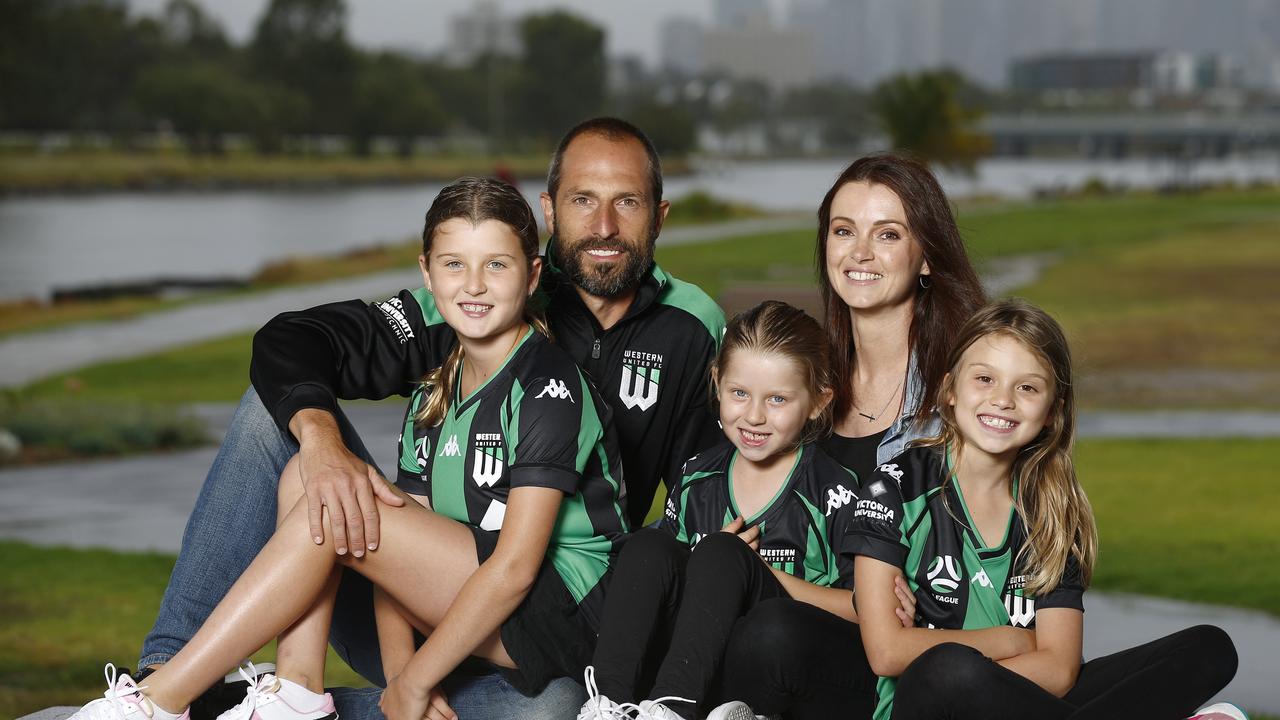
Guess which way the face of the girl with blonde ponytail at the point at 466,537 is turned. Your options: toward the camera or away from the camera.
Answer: toward the camera

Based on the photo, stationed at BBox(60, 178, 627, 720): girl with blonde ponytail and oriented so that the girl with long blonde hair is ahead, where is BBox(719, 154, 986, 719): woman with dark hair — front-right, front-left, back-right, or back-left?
front-left

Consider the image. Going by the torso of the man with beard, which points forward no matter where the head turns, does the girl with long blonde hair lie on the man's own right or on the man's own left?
on the man's own left

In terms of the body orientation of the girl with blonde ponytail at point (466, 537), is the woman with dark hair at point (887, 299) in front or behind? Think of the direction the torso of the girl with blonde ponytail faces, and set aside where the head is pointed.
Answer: behind

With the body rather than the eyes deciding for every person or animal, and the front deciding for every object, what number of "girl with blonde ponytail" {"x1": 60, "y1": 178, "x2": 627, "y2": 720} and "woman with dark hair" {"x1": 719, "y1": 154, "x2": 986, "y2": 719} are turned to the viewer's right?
0

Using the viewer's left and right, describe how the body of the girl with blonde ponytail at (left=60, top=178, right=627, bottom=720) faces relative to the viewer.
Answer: facing the viewer and to the left of the viewer

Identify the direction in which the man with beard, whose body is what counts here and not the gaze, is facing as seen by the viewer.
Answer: toward the camera

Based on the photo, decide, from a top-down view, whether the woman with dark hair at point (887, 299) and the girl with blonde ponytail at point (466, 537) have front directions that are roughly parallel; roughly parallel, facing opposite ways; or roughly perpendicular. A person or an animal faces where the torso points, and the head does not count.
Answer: roughly parallel

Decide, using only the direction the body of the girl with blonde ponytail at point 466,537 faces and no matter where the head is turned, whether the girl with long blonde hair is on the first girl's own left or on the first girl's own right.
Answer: on the first girl's own left

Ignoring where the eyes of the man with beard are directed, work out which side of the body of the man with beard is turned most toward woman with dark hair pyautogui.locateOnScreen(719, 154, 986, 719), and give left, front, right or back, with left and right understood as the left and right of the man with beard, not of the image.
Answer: left

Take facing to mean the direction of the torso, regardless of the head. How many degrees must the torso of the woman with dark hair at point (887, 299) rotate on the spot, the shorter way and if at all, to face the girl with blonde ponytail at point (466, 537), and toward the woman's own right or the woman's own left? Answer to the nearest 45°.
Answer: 0° — they already face them

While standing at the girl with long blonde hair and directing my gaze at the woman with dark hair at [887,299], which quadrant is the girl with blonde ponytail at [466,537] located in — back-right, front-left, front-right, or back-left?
front-left

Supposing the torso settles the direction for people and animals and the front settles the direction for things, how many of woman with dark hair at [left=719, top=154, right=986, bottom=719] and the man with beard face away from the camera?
0
